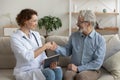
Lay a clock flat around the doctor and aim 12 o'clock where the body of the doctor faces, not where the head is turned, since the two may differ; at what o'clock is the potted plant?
The potted plant is roughly at 8 o'clock from the doctor.

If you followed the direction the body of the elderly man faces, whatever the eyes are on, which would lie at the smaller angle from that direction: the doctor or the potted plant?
the doctor

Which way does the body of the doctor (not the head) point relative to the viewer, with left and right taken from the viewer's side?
facing the viewer and to the right of the viewer

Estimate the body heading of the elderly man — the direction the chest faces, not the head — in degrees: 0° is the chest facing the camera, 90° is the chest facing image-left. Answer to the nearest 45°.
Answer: approximately 45°

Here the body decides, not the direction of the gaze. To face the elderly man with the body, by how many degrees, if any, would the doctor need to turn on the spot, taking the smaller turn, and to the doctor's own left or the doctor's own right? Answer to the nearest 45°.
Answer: approximately 45° to the doctor's own left

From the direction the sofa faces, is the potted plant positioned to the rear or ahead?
to the rear

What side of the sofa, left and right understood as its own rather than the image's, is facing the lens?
front
